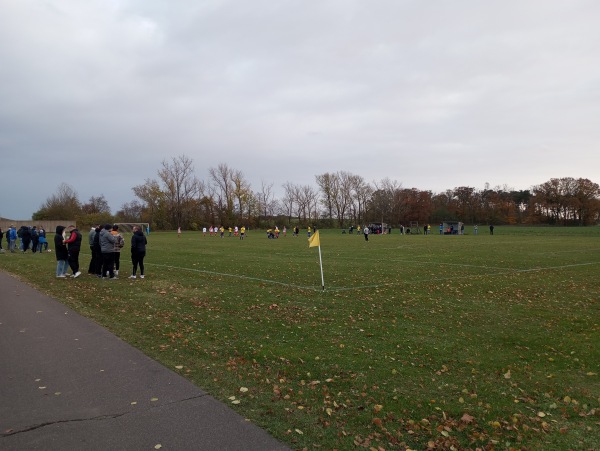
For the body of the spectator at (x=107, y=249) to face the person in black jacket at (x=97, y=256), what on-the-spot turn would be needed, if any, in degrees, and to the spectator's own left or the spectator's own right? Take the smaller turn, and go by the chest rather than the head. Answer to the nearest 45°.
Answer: approximately 45° to the spectator's own left

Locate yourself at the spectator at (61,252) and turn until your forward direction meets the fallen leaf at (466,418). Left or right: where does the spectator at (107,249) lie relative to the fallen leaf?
left

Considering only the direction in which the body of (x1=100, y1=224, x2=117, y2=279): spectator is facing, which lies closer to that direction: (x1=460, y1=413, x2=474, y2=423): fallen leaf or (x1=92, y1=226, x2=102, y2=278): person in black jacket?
the person in black jacket
